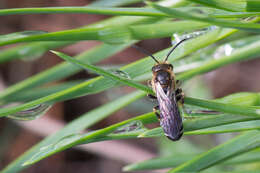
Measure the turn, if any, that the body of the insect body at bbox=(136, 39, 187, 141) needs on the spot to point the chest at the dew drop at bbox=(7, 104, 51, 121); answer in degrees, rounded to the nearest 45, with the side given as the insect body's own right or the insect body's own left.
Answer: approximately 135° to the insect body's own left

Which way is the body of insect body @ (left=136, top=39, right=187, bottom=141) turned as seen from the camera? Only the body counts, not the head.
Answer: away from the camera

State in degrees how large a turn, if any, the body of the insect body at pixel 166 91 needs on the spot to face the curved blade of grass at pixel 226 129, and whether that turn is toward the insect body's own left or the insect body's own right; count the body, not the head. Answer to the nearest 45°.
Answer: approximately 180°

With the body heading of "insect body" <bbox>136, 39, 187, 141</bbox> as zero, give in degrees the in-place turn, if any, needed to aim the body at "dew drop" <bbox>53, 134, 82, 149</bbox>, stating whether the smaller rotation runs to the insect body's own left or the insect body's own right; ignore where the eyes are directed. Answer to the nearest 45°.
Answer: approximately 135° to the insect body's own left

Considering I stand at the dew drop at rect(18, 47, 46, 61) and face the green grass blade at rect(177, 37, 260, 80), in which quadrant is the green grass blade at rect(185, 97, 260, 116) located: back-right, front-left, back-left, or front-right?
front-right
